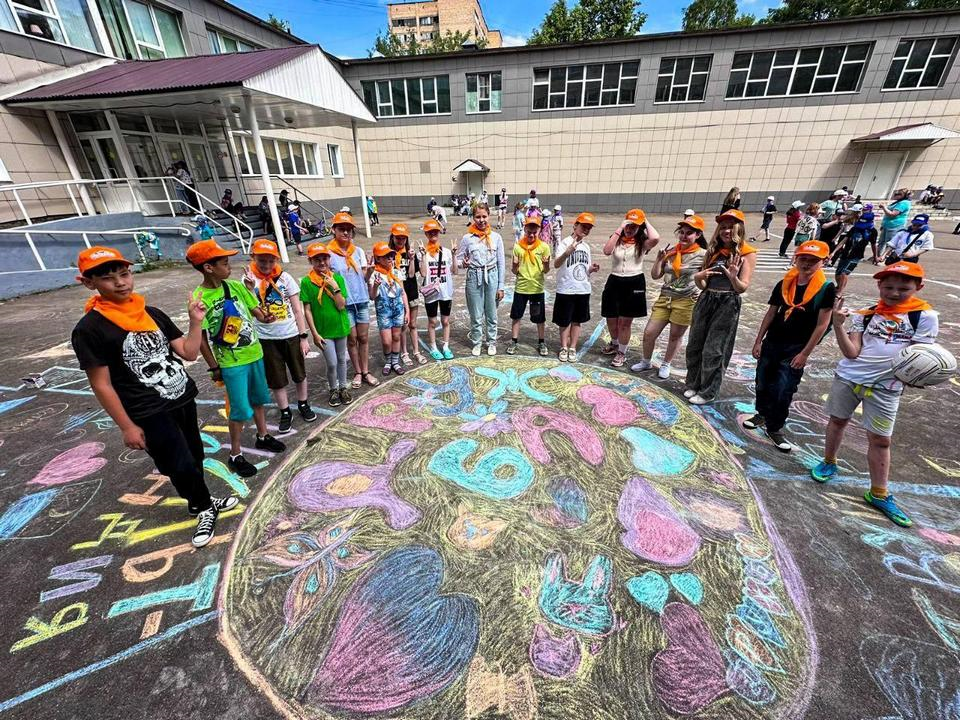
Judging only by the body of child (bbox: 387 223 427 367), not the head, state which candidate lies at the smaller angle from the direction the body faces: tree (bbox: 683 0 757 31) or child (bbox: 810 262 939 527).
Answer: the child

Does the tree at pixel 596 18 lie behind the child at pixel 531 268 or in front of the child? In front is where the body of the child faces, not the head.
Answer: behind

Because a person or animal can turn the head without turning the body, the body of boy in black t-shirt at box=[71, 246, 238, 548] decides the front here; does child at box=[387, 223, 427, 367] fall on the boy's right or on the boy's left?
on the boy's left

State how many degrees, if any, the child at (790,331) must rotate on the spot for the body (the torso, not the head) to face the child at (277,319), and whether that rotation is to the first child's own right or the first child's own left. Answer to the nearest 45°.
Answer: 0° — they already face them

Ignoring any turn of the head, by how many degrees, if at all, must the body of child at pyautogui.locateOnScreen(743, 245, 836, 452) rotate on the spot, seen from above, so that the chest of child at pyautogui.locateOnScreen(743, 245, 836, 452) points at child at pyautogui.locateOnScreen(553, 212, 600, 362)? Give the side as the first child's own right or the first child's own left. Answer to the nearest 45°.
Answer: approximately 45° to the first child's own right

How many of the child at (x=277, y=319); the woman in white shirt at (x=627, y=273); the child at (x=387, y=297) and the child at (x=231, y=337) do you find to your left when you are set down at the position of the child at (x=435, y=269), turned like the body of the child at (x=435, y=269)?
1

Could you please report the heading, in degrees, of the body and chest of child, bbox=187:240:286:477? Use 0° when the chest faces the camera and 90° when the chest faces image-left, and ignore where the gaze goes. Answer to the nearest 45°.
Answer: approximately 315°

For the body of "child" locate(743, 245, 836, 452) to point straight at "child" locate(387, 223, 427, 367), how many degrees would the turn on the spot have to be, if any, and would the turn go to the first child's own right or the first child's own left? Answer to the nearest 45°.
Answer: approximately 45° to the first child's own right

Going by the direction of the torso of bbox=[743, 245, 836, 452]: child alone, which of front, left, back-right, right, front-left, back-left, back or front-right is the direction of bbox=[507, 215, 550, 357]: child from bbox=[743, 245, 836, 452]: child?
front-right

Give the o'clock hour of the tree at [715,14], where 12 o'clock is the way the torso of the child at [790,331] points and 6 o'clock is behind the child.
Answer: The tree is roughly at 4 o'clock from the child.

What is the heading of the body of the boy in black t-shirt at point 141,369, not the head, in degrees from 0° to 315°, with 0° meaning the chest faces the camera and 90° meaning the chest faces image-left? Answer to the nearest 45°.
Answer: approximately 315°

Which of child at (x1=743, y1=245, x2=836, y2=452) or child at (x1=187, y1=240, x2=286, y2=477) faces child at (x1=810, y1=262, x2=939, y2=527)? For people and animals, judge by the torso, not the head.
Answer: child at (x1=187, y1=240, x2=286, y2=477)

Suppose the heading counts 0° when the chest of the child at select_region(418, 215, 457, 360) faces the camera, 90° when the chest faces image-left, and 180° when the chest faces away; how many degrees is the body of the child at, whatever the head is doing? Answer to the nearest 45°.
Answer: approximately 0°

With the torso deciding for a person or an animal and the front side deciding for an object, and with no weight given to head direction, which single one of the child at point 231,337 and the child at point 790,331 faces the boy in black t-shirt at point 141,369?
the child at point 790,331
